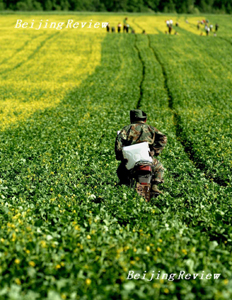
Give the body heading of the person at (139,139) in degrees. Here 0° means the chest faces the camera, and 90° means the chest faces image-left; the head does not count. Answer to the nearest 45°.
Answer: approximately 180°
